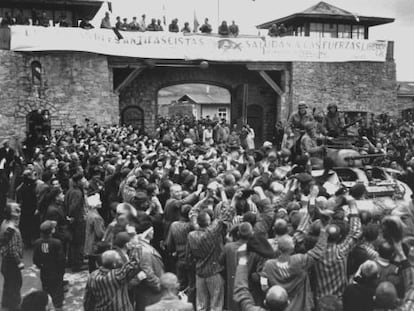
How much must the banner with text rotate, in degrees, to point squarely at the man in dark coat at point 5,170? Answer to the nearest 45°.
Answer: approximately 45° to its right

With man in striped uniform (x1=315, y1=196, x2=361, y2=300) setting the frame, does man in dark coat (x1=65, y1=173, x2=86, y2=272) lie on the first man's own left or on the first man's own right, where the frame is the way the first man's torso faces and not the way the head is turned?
on the first man's own left

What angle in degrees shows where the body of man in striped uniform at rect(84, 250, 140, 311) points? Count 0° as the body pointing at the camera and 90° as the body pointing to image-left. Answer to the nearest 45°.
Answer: approximately 225°

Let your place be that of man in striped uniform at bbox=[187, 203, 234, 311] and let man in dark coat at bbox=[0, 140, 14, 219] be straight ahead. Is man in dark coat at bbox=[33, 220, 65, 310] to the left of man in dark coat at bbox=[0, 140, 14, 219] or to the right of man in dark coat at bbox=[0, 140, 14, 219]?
left

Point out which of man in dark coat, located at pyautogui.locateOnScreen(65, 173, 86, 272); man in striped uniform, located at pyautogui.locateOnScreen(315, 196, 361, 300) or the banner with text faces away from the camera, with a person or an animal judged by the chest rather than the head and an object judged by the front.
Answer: the man in striped uniform

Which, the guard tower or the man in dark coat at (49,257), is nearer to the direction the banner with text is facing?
the man in dark coat

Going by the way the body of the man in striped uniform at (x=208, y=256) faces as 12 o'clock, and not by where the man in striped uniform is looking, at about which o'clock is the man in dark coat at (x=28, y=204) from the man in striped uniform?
The man in dark coat is roughly at 9 o'clock from the man in striped uniform.

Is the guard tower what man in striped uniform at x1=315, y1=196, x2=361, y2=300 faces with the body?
yes

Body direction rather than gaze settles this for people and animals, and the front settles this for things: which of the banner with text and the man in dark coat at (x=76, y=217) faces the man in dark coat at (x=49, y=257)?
the banner with text

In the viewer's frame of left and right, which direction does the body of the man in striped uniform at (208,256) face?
facing away from the viewer and to the right of the viewer

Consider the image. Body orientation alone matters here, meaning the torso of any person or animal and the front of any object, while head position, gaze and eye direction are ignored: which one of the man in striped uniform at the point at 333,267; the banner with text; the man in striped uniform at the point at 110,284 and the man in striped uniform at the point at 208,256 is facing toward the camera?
the banner with text

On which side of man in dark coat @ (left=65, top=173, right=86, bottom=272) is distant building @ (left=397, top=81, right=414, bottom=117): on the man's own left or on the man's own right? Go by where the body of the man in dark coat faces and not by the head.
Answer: on the man's own left

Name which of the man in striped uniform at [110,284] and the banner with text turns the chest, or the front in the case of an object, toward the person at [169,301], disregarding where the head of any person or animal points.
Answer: the banner with text

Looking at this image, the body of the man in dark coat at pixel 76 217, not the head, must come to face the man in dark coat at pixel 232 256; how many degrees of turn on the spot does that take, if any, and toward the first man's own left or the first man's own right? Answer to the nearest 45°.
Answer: approximately 45° to the first man's own right
